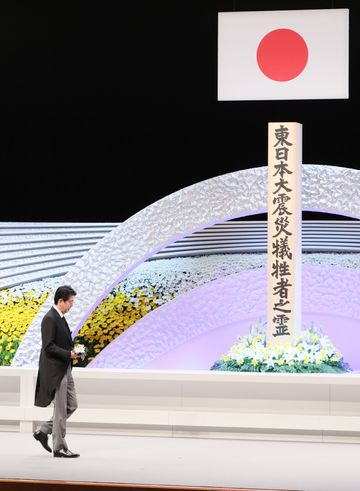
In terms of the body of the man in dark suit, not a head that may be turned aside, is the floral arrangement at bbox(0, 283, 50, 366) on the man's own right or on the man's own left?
on the man's own left

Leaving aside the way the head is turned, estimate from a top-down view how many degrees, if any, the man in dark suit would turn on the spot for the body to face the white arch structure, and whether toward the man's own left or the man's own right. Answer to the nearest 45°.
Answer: approximately 45° to the man's own left

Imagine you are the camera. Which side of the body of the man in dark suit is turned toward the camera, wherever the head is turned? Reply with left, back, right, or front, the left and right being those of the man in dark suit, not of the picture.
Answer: right

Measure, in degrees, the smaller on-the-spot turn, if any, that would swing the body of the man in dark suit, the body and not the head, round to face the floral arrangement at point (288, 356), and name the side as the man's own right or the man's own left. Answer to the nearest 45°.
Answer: approximately 45° to the man's own left
